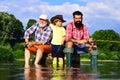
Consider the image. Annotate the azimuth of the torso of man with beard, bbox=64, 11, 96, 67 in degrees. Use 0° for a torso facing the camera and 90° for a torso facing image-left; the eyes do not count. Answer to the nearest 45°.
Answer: approximately 0°

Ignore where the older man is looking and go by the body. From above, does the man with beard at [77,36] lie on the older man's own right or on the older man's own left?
on the older man's own left

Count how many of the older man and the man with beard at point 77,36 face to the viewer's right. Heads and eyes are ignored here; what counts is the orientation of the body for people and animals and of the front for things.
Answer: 0

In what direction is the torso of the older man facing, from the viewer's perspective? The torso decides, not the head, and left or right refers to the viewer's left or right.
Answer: facing the viewer and to the left of the viewer

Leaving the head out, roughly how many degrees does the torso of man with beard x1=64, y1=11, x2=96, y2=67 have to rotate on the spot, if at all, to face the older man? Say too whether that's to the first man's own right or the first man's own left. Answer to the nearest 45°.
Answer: approximately 90° to the first man's own right
